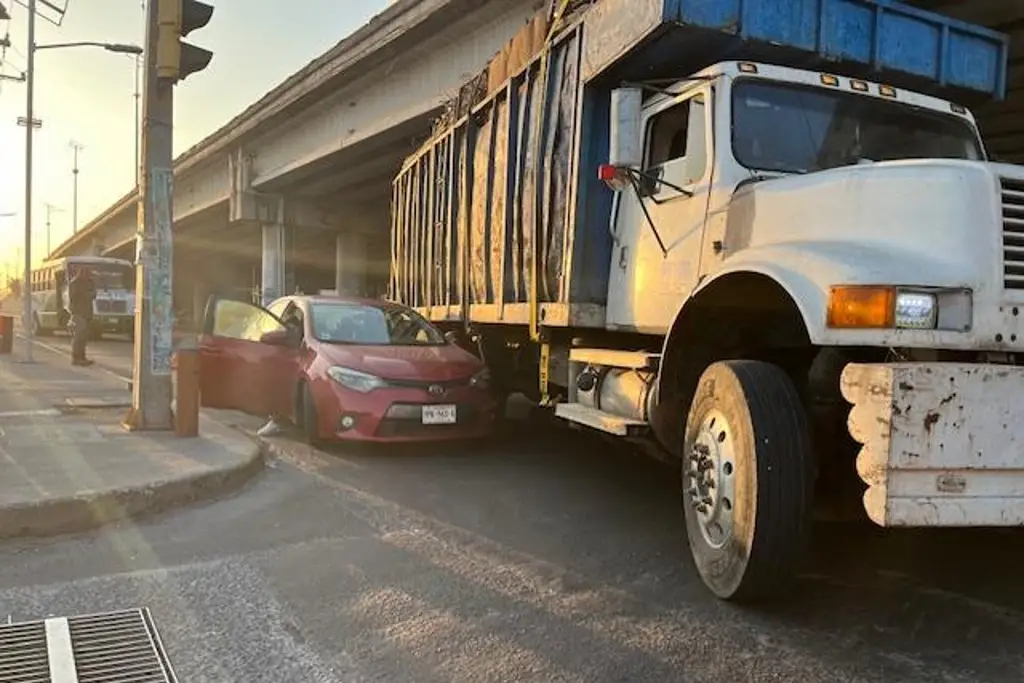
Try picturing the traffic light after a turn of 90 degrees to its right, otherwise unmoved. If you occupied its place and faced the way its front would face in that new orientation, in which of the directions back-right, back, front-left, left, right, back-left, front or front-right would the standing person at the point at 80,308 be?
back

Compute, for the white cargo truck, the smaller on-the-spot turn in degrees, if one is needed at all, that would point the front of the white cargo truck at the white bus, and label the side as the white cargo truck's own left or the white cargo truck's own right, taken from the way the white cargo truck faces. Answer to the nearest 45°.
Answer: approximately 180°

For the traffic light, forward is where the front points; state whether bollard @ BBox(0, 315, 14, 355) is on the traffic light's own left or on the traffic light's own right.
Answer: on the traffic light's own left

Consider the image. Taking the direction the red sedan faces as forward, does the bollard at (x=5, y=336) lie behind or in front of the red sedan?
behind

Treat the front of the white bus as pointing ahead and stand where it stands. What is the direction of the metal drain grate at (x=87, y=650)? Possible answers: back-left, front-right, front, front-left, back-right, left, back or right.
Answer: front-right

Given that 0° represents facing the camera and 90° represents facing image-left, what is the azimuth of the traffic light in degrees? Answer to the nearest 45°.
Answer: approximately 270°

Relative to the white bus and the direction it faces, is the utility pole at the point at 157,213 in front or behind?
in front

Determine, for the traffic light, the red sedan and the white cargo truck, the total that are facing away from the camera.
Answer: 0

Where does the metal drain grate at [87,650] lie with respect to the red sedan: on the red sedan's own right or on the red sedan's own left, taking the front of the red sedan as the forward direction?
on the red sedan's own right

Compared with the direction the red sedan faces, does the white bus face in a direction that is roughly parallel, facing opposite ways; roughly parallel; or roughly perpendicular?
roughly parallel

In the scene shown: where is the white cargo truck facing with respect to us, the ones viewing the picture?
facing the viewer and to the right of the viewer

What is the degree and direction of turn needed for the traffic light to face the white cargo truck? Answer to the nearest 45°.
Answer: approximately 45° to its right

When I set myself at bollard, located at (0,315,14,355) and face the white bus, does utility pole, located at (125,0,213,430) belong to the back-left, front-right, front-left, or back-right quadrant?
back-right

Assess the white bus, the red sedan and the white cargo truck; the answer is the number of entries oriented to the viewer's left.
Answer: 0

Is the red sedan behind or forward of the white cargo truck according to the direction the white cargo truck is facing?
behind

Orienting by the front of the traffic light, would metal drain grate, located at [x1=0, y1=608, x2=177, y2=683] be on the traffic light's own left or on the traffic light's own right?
on the traffic light's own right

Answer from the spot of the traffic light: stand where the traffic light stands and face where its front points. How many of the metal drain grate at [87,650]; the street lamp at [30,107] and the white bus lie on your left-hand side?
2
